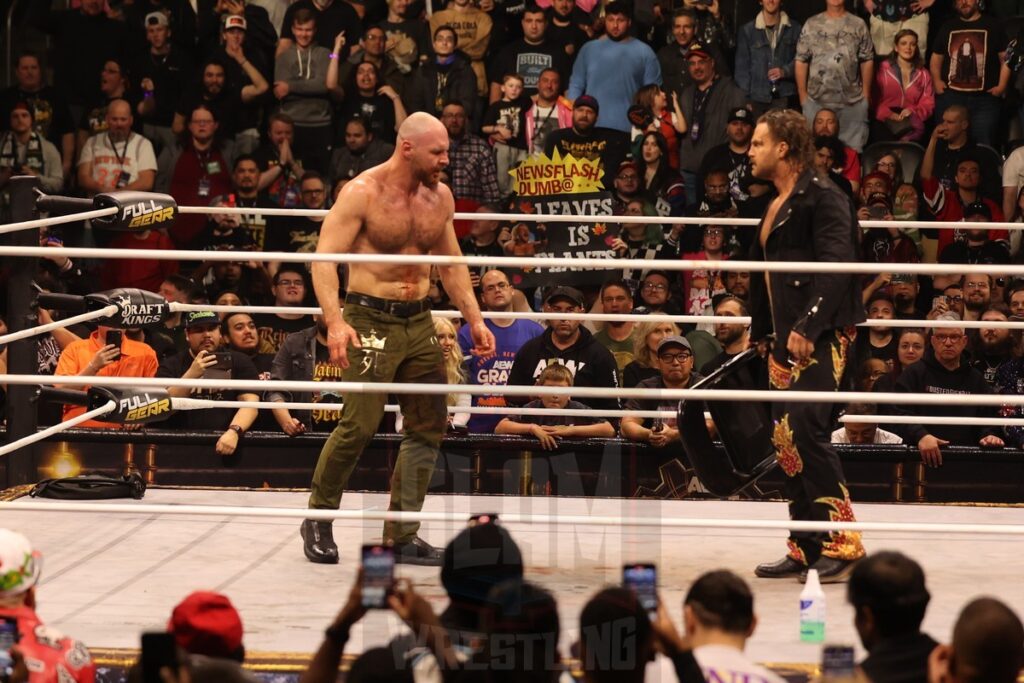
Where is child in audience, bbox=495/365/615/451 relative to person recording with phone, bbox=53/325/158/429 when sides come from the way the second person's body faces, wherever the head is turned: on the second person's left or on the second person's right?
on the second person's left

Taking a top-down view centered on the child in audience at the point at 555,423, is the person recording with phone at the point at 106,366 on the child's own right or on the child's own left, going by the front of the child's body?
on the child's own right

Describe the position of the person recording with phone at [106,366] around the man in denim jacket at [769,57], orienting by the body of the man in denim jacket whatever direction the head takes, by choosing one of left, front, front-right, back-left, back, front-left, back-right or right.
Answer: front-right

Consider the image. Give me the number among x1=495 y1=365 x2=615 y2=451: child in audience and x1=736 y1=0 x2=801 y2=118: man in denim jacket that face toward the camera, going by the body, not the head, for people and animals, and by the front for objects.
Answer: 2

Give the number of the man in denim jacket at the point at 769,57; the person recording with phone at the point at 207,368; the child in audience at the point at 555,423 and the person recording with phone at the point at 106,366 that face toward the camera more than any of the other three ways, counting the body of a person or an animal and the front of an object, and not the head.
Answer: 4

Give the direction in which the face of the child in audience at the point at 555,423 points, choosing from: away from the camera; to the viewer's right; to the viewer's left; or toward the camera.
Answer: toward the camera

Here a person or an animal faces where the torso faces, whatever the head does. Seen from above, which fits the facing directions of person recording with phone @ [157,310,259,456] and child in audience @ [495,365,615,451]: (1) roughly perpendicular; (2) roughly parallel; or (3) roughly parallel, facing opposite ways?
roughly parallel

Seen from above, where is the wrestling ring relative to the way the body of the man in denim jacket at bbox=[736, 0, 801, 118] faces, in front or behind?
in front

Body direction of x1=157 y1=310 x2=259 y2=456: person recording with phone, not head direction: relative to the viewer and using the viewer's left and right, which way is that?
facing the viewer

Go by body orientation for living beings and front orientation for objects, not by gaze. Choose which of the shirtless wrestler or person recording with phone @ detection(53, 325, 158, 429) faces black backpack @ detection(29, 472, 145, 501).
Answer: the person recording with phone

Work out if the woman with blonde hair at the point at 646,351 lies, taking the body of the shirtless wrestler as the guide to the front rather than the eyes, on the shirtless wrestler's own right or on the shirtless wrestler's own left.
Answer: on the shirtless wrestler's own left

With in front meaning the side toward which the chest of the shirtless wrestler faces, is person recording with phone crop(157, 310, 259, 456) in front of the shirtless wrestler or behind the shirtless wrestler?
behind

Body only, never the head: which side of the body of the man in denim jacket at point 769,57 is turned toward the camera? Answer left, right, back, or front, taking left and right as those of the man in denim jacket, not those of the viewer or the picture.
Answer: front

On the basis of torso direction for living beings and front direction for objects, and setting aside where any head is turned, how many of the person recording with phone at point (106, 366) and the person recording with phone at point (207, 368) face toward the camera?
2

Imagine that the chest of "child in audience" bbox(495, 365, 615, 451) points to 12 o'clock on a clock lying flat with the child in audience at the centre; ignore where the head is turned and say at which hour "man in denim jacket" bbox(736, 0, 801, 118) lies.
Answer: The man in denim jacket is roughly at 7 o'clock from the child in audience.

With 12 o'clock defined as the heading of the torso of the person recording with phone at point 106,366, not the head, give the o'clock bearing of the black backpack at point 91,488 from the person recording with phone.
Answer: The black backpack is roughly at 12 o'clock from the person recording with phone.
